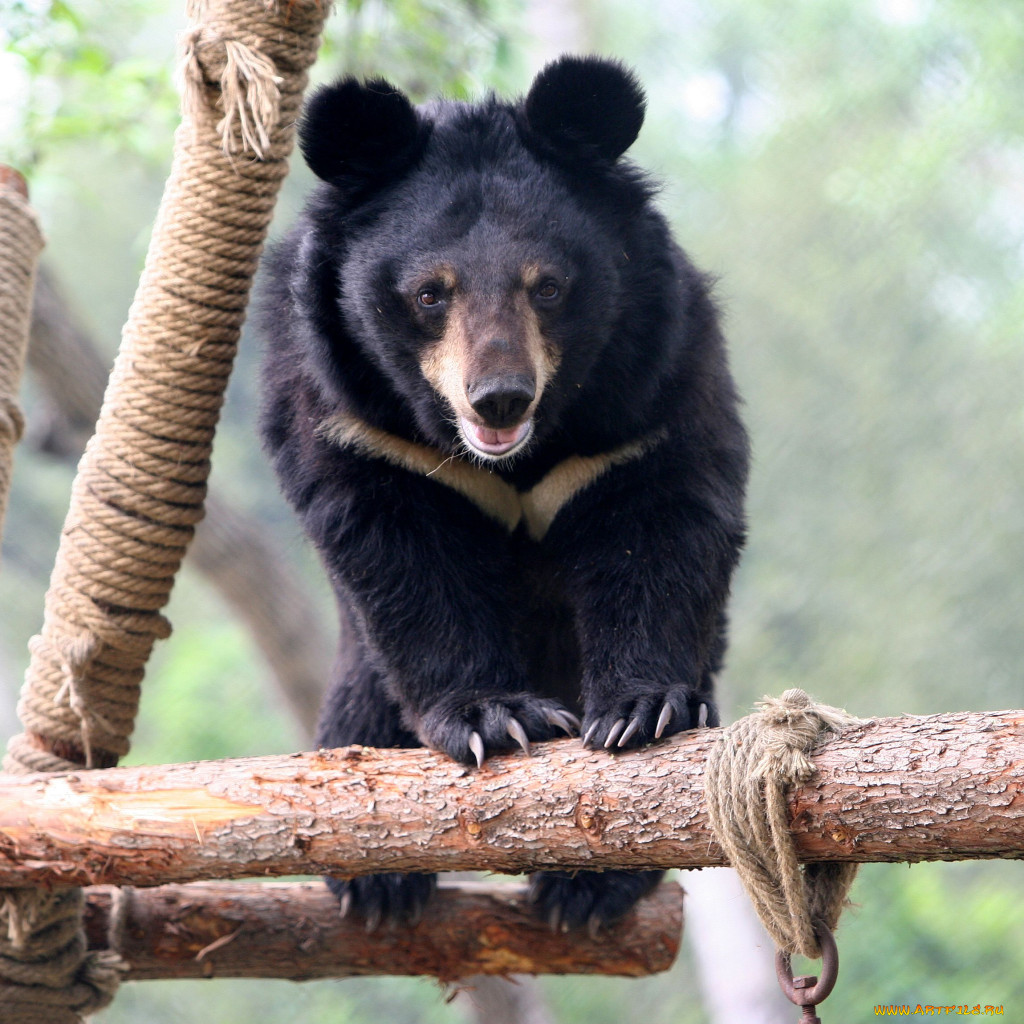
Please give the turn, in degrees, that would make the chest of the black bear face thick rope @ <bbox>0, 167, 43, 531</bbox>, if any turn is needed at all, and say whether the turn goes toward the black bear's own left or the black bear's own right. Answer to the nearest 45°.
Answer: approximately 90° to the black bear's own right

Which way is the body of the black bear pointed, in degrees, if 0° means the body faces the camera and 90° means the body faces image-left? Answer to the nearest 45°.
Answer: approximately 0°
